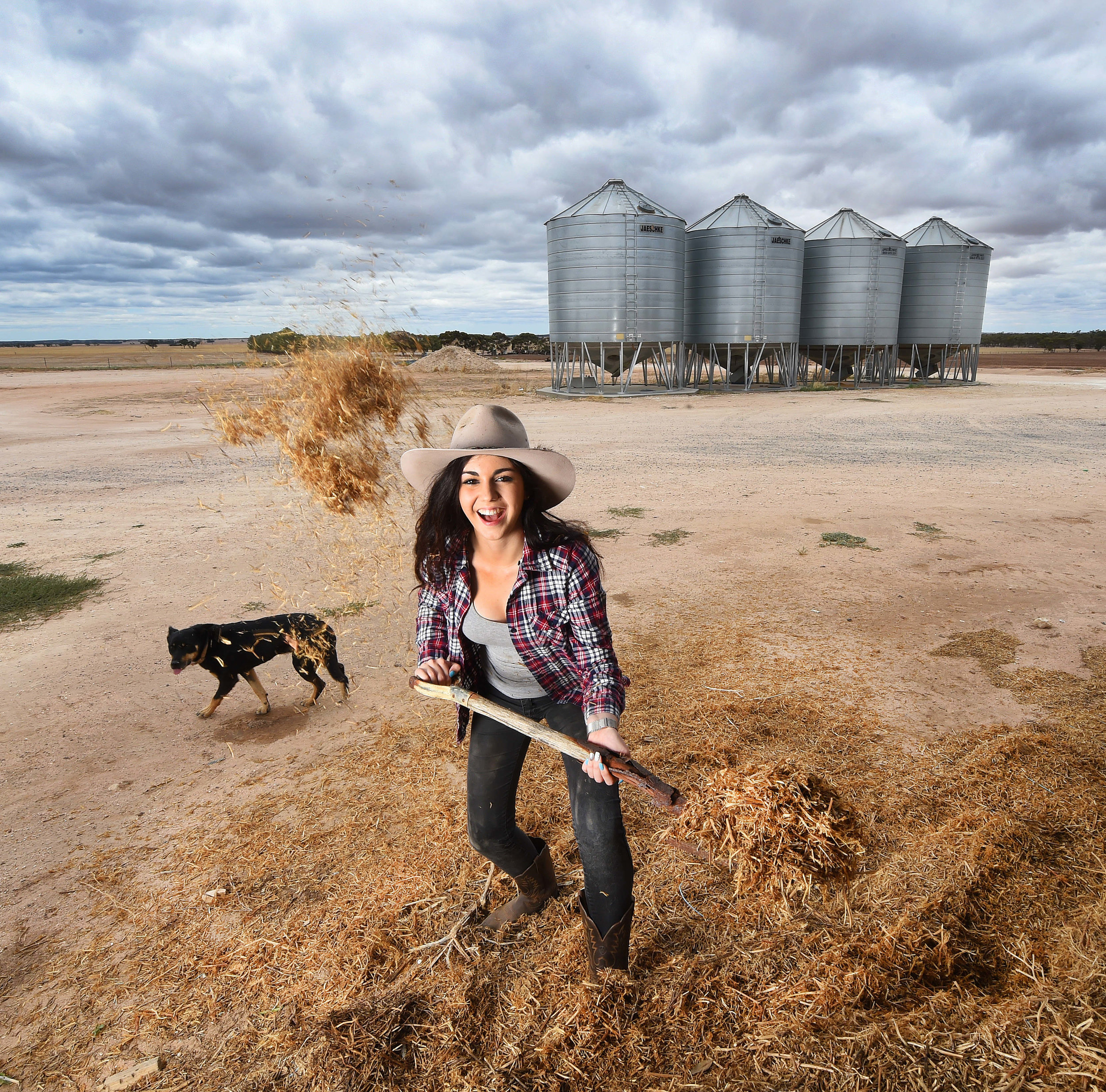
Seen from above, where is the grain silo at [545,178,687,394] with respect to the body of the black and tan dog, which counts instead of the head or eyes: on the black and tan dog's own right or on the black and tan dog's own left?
on the black and tan dog's own right

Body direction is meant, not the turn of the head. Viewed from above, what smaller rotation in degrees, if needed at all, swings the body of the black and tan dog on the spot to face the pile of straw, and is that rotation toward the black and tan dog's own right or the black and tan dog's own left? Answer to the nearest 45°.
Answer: approximately 135° to the black and tan dog's own left

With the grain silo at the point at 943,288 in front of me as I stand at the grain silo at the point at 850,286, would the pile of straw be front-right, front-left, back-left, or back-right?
back-right

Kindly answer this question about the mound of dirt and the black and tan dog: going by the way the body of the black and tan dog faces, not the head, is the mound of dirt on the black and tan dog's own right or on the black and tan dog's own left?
on the black and tan dog's own right

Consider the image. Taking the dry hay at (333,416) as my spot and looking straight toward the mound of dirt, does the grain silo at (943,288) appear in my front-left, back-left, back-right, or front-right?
front-right

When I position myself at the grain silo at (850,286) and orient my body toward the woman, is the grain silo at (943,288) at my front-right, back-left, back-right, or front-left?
back-left

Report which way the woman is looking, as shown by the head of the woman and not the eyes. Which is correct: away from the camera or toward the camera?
toward the camera

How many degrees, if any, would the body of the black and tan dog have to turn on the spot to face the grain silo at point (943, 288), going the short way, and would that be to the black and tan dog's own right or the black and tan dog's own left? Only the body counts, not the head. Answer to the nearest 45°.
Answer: approximately 135° to the black and tan dog's own right

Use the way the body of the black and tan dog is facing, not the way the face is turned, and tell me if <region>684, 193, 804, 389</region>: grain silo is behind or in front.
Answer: behind

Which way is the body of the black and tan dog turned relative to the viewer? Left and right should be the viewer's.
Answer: facing to the left of the viewer

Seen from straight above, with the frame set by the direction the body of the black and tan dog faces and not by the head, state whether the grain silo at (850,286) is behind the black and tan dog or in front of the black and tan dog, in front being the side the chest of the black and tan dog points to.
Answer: behind
